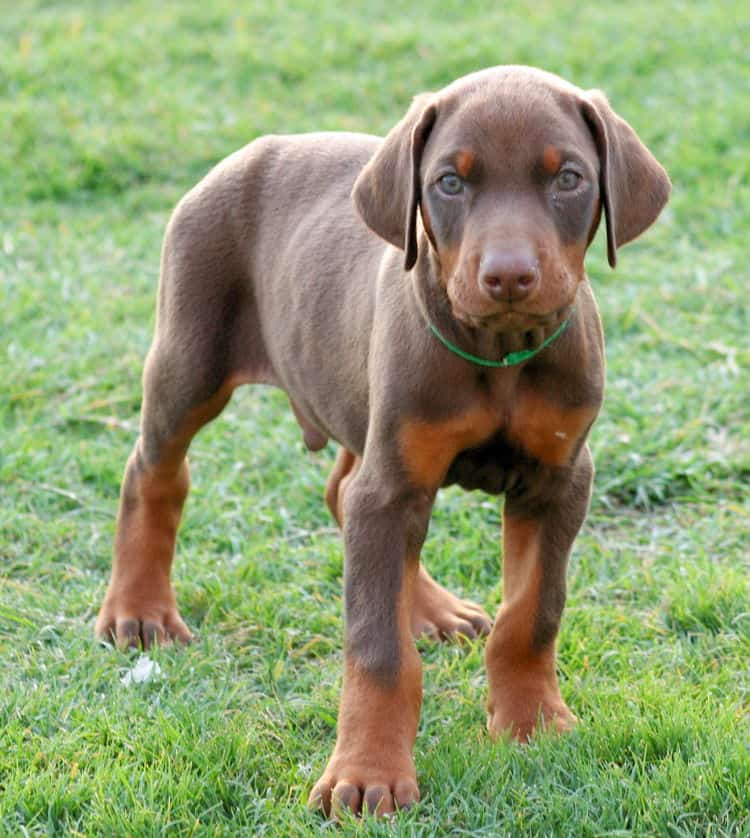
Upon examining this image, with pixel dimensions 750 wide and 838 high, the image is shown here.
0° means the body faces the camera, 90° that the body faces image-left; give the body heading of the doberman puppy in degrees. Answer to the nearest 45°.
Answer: approximately 315°
